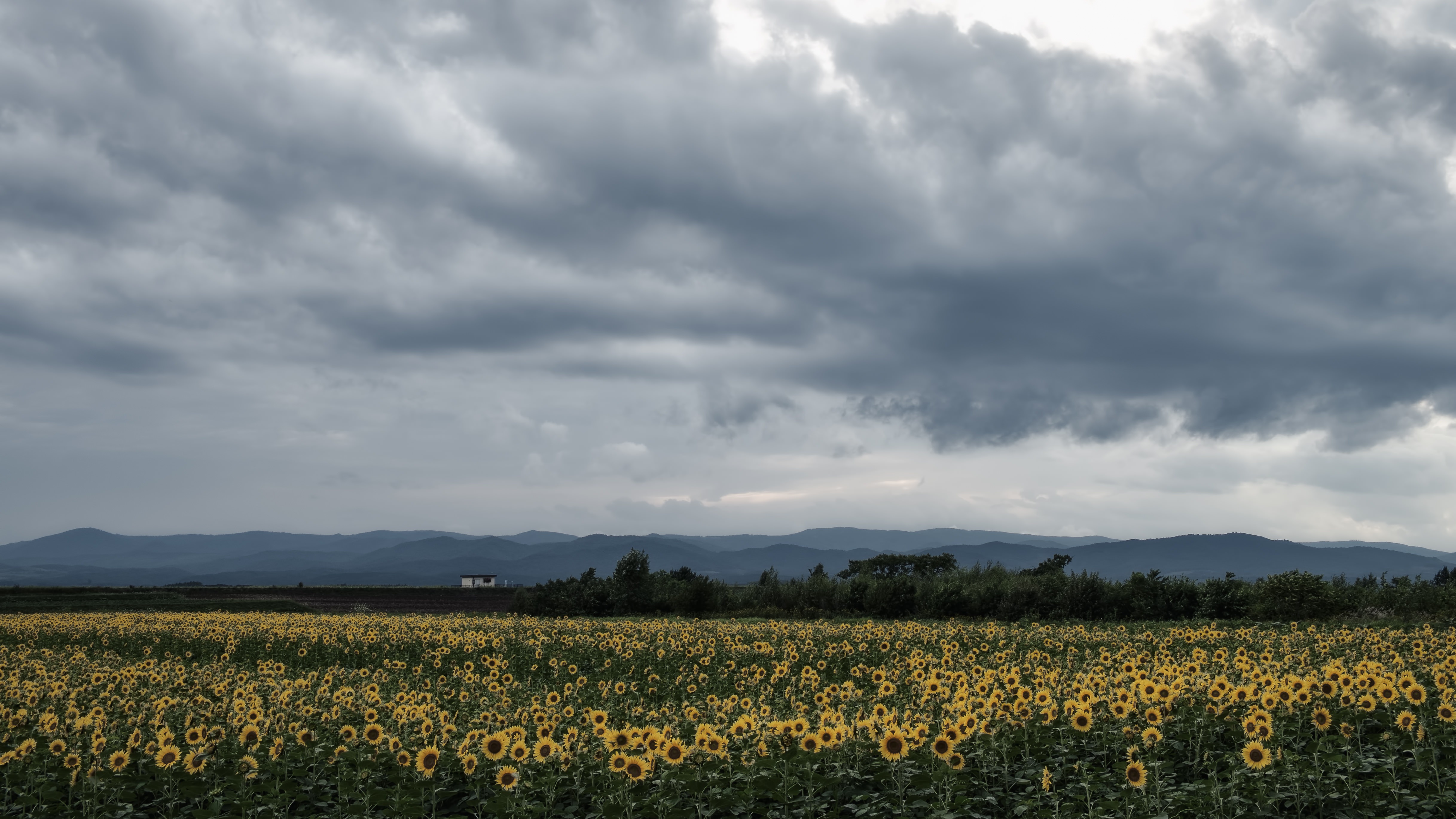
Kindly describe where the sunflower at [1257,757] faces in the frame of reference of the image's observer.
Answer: facing the viewer

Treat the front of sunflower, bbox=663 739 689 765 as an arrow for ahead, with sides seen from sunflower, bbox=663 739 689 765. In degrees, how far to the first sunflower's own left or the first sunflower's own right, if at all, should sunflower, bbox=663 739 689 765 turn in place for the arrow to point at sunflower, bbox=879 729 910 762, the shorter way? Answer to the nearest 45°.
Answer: approximately 90° to the first sunflower's own left

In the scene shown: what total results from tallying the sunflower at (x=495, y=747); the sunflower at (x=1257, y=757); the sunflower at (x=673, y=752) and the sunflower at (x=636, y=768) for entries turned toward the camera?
4

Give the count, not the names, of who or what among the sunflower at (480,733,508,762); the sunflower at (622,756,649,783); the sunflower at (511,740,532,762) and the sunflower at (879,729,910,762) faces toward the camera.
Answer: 4

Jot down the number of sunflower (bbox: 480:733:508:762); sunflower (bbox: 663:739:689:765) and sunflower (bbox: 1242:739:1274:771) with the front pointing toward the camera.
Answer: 3

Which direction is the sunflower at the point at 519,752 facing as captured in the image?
toward the camera

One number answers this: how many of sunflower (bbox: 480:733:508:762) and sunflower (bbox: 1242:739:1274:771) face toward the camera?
2

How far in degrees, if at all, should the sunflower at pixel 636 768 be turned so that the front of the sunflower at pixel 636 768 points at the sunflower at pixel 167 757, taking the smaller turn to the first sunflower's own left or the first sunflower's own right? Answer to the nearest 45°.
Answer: approximately 135° to the first sunflower's own right

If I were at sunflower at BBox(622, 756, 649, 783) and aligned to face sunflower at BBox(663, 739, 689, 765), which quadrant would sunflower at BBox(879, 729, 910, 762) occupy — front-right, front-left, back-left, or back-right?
front-right

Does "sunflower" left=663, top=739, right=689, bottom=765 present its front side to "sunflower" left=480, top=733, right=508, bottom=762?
no

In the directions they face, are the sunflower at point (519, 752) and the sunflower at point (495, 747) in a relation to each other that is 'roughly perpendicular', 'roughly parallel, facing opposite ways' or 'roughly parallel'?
roughly parallel

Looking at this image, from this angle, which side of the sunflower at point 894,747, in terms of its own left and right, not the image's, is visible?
front

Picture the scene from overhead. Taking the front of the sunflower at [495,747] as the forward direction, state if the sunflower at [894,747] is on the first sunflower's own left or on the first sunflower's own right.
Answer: on the first sunflower's own left

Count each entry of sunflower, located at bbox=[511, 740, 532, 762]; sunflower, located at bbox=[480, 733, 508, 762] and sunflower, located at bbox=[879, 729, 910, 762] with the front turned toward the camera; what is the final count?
3

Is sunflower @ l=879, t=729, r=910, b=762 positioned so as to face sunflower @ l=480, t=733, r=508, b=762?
no

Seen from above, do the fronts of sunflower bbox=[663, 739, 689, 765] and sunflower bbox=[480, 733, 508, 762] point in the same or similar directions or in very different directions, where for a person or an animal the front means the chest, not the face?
same or similar directions
